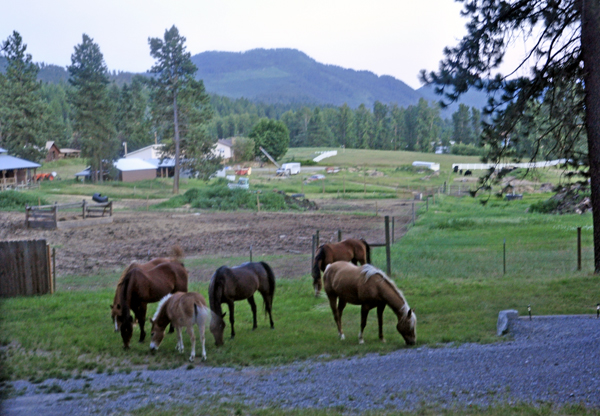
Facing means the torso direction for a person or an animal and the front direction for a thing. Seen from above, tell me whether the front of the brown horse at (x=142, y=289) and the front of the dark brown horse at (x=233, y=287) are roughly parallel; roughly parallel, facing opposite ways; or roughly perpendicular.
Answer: roughly parallel

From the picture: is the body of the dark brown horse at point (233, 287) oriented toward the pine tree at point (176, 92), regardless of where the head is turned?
no

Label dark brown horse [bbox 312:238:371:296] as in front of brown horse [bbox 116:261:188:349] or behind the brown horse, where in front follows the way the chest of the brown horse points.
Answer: behind

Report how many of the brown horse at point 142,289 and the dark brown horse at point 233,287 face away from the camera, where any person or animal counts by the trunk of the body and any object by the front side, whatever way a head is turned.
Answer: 0

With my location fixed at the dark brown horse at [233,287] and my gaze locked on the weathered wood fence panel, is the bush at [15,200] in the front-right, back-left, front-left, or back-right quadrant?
front-right

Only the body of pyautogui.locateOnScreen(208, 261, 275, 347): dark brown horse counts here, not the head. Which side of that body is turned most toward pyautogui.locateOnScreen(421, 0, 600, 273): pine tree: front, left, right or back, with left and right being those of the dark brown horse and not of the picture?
back

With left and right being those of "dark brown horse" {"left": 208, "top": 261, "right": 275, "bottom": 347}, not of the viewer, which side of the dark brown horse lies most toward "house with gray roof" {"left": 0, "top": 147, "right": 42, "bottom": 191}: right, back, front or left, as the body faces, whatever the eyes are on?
right

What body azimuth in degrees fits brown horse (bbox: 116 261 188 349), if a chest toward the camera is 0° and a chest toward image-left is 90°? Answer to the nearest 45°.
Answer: approximately 45°

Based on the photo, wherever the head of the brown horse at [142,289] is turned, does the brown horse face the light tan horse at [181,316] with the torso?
no

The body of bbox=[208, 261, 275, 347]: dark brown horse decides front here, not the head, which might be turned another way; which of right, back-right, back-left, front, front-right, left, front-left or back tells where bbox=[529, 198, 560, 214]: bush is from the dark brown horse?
back

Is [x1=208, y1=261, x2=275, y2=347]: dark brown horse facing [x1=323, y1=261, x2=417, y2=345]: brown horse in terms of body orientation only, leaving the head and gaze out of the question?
no

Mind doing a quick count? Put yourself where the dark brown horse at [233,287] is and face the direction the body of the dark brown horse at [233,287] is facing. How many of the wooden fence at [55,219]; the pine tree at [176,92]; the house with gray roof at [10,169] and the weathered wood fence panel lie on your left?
0

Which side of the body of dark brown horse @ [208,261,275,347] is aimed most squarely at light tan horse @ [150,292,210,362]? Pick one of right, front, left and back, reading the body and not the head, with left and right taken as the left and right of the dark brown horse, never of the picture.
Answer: front

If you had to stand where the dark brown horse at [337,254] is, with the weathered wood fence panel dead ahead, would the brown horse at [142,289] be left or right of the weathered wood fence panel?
left

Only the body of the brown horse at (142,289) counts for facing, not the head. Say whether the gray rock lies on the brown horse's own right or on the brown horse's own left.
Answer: on the brown horse's own left

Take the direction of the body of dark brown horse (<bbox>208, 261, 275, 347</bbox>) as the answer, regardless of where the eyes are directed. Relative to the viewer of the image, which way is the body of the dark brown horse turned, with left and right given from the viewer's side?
facing the viewer and to the left of the viewer

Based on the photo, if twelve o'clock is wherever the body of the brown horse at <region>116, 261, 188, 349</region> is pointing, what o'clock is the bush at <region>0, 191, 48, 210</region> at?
The bush is roughly at 4 o'clock from the brown horse.

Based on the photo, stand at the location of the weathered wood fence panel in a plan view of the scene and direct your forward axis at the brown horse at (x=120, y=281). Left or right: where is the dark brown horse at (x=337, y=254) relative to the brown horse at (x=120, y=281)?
left

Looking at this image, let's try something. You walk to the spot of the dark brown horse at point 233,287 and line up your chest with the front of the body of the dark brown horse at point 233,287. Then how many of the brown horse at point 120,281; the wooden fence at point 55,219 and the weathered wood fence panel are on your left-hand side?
0
